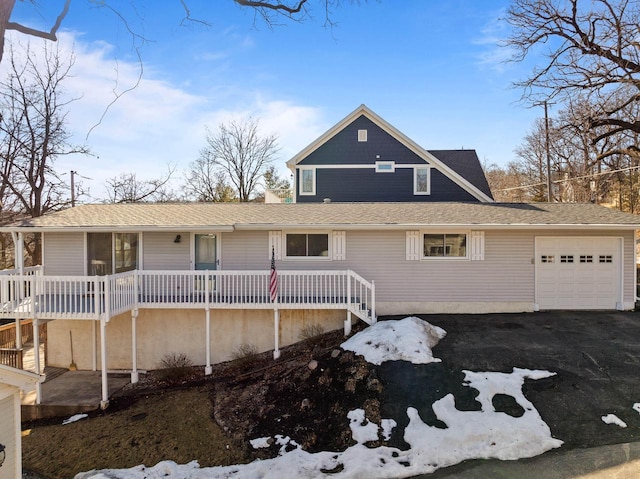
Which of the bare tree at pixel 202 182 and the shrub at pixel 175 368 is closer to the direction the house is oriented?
the shrub

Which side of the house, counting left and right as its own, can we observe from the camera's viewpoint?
front

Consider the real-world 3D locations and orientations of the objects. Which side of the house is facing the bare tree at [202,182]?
back

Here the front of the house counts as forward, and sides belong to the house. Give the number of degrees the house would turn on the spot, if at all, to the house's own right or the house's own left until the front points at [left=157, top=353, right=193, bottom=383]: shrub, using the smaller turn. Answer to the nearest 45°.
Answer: approximately 90° to the house's own right

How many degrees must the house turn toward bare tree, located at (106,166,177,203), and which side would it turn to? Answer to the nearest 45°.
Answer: approximately 135° to its right
